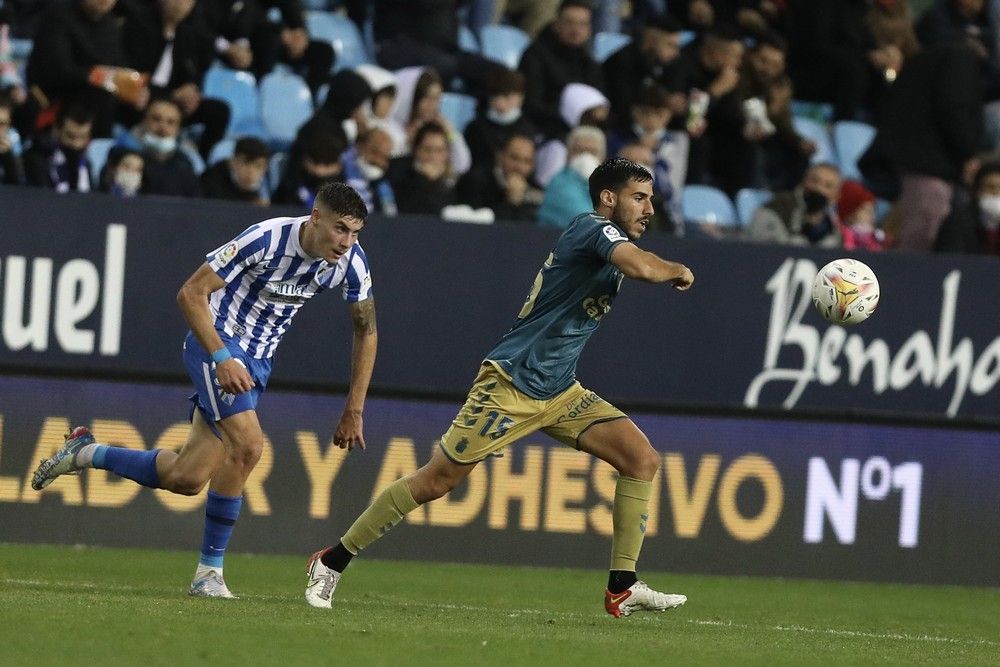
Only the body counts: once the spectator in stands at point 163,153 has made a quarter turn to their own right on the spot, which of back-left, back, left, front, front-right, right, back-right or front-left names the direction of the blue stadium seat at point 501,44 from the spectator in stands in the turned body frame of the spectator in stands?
back-right

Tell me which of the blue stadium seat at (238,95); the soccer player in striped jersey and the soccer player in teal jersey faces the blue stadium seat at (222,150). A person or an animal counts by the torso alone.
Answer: the blue stadium seat at (238,95)

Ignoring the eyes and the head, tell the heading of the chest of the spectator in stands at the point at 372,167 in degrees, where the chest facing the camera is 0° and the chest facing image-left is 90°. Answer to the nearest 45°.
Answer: approximately 315°

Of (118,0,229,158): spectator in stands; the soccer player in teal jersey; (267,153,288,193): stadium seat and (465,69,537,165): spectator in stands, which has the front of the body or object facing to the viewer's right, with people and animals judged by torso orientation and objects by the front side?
the soccer player in teal jersey

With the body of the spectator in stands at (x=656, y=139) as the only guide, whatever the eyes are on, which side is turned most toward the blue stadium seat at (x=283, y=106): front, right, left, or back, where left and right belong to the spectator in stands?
right
